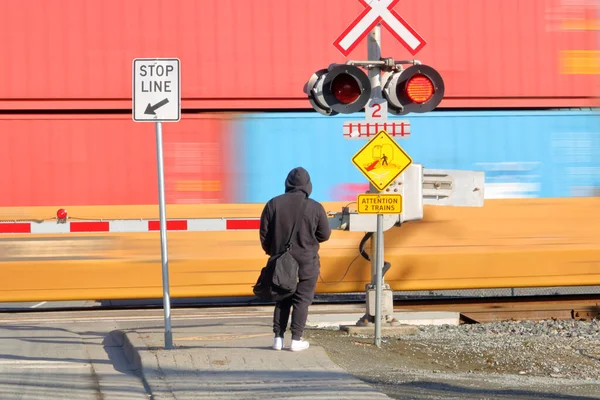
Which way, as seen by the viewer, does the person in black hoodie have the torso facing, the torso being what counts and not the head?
away from the camera

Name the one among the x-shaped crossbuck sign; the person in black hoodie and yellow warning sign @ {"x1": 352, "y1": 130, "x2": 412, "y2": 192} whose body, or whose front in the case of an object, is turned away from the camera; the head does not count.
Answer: the person in black hoodie

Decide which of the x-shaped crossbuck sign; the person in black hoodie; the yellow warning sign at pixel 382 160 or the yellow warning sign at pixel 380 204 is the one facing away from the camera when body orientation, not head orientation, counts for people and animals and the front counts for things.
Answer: the person in black hoodie

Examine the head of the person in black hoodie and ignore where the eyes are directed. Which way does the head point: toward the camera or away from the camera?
away from the camera

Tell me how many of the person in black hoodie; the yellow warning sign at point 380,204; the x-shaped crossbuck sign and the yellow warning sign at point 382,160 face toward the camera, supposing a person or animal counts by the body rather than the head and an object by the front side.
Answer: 3

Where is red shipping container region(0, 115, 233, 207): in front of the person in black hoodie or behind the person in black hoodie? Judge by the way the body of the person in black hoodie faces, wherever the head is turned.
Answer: in front

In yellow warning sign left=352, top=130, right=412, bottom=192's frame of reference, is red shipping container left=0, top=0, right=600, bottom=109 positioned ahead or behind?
behind

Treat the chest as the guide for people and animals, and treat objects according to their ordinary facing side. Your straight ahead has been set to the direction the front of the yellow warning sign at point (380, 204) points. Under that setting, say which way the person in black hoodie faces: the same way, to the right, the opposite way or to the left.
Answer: the opposite way

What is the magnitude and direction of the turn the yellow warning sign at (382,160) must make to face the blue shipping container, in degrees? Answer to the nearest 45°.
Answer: approximately 180°
